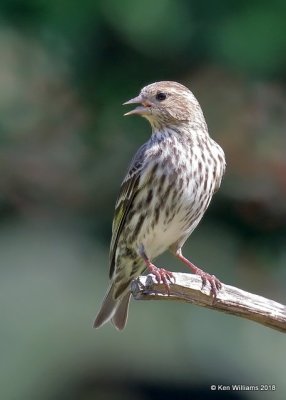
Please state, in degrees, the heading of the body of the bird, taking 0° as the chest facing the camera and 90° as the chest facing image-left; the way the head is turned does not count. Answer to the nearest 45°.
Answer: approximately 315°
